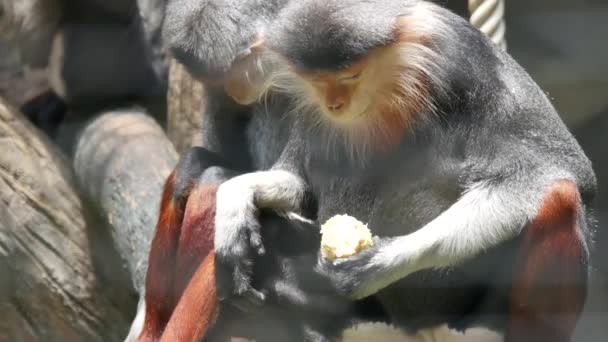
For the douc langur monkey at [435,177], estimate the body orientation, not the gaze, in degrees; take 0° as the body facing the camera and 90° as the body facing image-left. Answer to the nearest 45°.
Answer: approximately 45°

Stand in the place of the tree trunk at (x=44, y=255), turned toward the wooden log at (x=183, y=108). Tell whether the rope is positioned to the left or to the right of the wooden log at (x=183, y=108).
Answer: right

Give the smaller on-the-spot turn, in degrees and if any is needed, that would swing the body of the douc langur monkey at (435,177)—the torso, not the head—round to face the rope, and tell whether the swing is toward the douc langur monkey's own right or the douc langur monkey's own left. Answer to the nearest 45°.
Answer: approximately 135° to the douc langur monkey's own right

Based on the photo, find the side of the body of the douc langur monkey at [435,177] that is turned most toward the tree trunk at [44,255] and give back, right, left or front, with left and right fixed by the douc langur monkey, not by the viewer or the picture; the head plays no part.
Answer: right

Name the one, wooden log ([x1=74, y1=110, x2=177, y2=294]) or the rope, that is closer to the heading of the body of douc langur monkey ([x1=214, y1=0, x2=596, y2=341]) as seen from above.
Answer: the wooden log

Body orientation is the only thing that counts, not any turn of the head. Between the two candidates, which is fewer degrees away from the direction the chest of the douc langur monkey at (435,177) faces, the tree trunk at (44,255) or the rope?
the tree trunk

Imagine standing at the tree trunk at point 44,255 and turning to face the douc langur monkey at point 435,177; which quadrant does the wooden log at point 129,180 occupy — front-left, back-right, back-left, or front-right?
front-left

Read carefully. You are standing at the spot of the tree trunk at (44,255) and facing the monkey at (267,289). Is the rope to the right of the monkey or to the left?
left

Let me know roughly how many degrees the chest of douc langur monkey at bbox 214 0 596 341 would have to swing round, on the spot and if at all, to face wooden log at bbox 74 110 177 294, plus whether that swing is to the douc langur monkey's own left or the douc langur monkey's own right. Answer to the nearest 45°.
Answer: approximately 90° to the douc langur monkey's own right
